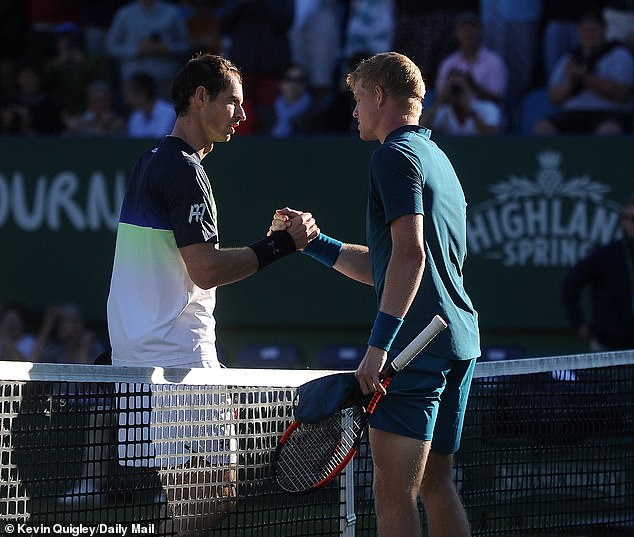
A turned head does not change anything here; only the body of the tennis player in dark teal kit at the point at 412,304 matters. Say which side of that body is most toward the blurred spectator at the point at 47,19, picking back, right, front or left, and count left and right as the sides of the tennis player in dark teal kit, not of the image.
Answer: front

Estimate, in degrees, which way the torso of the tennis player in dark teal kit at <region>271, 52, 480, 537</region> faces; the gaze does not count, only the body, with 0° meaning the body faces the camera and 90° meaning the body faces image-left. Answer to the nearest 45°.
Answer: approximately 135°

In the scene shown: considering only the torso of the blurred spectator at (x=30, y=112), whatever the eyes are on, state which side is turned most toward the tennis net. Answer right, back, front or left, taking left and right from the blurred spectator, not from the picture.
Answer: front

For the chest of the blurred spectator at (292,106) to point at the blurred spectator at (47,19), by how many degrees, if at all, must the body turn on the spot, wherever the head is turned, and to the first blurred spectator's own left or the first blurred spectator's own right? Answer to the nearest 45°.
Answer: approximately 135° to the first blurred spectator's own right

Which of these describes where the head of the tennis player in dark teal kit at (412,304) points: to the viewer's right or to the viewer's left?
to the viewer's left

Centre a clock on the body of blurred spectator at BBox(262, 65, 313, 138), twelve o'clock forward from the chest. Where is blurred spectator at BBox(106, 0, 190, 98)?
blurred spectator at BBox(106, 0, 190, 98) is roughly at 4 o'clock from blurred spectator at BBox(262, 65, 313, 138).

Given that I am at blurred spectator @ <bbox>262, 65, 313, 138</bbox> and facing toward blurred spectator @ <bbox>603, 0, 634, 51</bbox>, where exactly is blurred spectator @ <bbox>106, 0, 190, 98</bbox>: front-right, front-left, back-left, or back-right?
back-left

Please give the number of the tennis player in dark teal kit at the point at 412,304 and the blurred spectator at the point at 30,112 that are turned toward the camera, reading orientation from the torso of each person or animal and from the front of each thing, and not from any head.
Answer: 1

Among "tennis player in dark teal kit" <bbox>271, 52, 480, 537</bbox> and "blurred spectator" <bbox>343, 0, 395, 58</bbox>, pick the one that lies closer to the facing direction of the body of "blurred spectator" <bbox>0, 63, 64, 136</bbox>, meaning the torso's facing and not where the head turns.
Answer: the tennis player in dark teal kit
